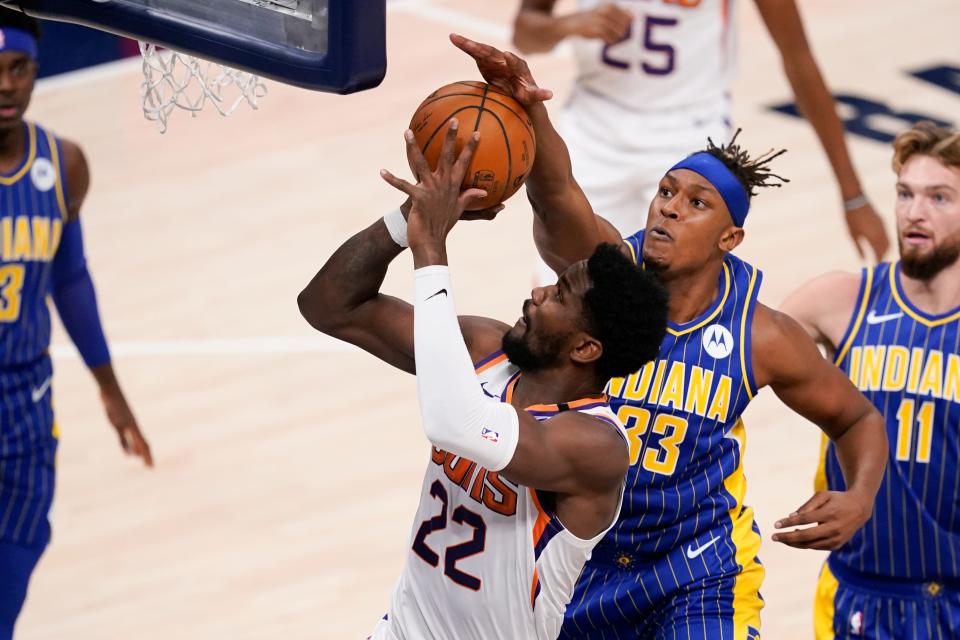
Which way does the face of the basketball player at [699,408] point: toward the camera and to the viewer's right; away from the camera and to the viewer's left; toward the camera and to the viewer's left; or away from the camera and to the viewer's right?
toward the camera and to the viewer's left

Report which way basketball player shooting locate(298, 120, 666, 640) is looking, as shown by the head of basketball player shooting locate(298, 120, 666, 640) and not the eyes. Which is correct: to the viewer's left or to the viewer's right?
to the viewer's left

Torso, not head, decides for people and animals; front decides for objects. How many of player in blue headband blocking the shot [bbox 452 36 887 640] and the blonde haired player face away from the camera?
0

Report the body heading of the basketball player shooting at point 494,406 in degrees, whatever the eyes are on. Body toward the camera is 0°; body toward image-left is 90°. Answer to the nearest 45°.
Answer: approximately 45°

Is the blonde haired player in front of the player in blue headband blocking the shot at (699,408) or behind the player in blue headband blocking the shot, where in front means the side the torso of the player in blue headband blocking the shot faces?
behind

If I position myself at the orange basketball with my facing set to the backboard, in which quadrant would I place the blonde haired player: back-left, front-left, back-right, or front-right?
back-right

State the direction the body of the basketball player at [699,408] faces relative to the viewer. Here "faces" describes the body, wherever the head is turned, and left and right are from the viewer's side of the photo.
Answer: facing the viewer and to the left of the viewer

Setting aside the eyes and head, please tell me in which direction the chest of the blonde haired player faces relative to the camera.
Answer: toward the camera

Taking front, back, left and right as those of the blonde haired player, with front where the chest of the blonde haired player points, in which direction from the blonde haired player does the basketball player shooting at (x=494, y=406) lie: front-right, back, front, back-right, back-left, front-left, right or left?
front-right

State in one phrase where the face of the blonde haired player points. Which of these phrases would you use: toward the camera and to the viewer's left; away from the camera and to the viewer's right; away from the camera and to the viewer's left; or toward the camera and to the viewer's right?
toward the camera and to the viewer's left
